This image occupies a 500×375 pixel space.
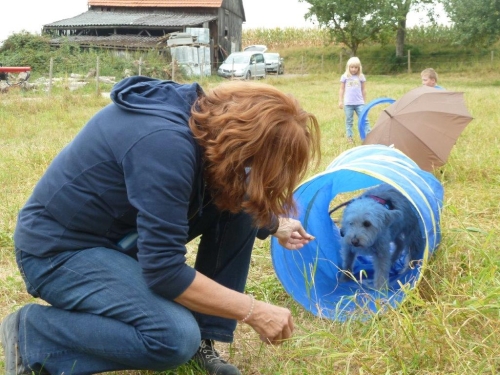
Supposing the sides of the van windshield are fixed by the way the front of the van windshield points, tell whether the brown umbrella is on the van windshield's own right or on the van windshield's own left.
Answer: on the van windshield's own left

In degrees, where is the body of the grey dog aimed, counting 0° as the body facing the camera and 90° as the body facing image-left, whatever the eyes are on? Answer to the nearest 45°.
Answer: approximately 45°

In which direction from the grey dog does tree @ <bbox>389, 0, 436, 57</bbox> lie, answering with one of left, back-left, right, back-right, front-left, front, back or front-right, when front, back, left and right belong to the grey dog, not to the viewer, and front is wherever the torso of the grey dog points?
back-right

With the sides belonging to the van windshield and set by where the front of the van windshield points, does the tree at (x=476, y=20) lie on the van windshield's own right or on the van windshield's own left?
on the van windshield's own left

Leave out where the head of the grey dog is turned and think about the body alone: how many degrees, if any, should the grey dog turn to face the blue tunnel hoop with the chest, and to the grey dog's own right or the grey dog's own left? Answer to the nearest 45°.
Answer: approximately 135° to the grey dog's own right

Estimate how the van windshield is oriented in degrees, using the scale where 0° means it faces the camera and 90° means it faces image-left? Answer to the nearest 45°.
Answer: approximately 45°

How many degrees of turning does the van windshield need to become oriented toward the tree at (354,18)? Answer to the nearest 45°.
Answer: approximately 180°
